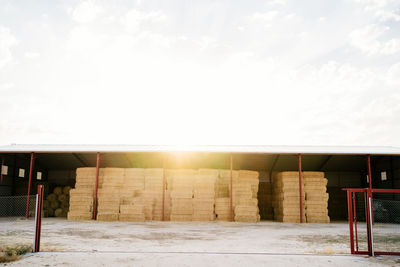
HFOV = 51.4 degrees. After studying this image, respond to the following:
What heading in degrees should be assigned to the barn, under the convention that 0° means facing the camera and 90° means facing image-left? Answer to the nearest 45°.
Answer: approximately 0°
